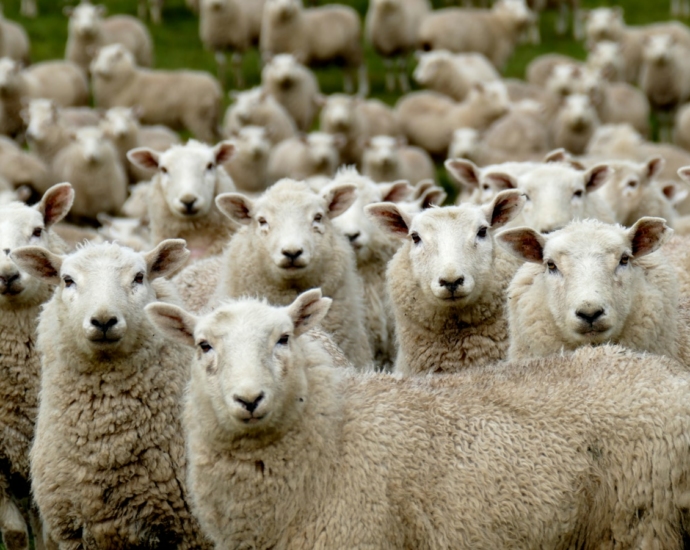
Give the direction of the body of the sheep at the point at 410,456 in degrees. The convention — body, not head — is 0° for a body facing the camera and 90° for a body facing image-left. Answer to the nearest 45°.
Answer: approximately 90°

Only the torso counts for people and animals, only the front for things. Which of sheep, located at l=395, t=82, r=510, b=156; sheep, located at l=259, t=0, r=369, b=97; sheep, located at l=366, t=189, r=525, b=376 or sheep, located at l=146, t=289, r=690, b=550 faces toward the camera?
sheep, located at l=366, t=189, r=525, b=376

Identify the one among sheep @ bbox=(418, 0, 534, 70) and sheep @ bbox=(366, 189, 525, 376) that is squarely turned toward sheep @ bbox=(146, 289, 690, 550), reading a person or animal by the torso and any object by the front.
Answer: sheep @ bbox=(366, 189, 525, 376)

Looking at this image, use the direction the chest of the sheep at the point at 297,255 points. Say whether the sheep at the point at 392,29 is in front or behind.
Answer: behind

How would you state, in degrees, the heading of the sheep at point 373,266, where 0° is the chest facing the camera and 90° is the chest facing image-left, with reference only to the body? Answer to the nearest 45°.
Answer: approximately 0°

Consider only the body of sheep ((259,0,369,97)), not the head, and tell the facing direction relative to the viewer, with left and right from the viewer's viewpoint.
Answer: facing to the left of the viewer

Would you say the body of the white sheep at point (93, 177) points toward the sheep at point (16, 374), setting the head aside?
yes

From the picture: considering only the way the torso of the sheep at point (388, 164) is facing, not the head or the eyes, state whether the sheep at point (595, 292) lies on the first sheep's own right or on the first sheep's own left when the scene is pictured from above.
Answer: on the first sheep's own left
